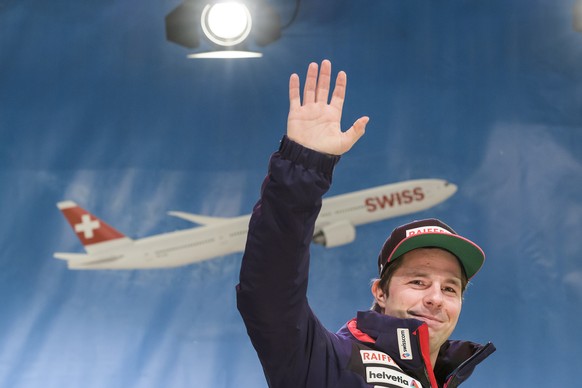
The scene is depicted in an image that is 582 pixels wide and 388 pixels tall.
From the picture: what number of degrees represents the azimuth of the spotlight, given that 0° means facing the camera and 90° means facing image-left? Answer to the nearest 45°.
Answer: approximately 0°

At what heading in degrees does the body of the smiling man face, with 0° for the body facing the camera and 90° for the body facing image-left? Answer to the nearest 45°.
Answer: approximately 315°

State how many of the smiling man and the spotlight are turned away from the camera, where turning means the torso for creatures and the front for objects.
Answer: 0
